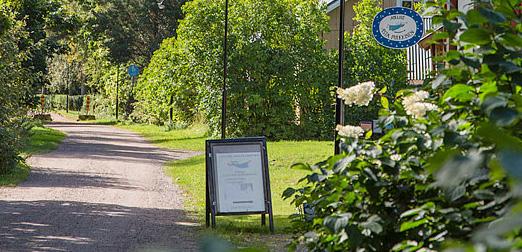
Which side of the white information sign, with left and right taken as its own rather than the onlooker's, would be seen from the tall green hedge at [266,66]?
back

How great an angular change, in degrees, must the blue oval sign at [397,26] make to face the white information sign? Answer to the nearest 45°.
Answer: approximately 45° to its right

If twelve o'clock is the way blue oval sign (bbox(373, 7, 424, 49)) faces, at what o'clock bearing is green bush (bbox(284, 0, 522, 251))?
The green bush is roughly at 12 o'clock from the blue oval sign.

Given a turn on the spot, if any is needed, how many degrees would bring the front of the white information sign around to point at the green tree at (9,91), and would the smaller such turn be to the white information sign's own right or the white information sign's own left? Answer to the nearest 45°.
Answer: approximately 135° to the white information sign's own right

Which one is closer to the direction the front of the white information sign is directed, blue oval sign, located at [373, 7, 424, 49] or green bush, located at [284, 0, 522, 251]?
the green bush

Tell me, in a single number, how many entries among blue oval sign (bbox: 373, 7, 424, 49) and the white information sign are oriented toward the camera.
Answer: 2

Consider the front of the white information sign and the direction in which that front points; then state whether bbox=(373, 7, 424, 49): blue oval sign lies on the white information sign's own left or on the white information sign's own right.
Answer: on the white information sign's own left

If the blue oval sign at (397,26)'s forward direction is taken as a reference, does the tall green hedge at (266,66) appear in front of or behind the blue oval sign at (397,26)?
behind

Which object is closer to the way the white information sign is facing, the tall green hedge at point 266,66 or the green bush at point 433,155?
the green bush
